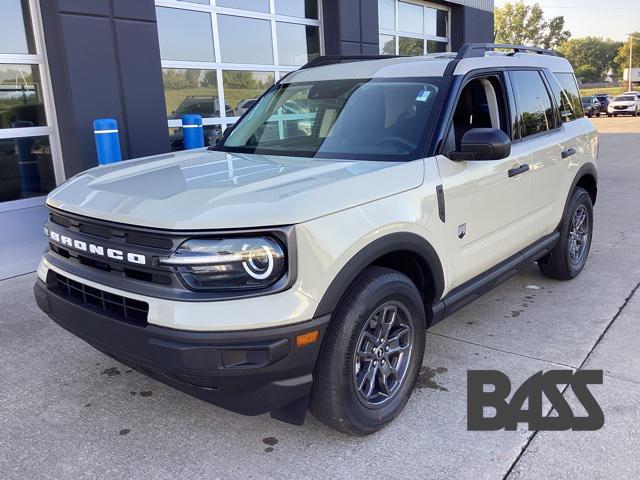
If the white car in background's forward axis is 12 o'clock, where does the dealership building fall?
The dealership building is roughly at 11 o'clock from the white car in background.

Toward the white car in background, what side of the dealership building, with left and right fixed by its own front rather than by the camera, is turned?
left

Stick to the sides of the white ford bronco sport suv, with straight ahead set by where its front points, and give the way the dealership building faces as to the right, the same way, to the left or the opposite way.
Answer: to the left

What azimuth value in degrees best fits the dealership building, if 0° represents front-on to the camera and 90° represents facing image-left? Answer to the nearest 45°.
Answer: approximately 315°

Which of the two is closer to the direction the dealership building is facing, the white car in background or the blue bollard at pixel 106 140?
the blue bollard

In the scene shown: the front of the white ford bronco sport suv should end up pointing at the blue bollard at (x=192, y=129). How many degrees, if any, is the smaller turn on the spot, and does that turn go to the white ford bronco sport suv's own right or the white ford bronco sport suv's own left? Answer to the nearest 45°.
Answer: approximately 135° to the white ford bronco sport suv's own right
